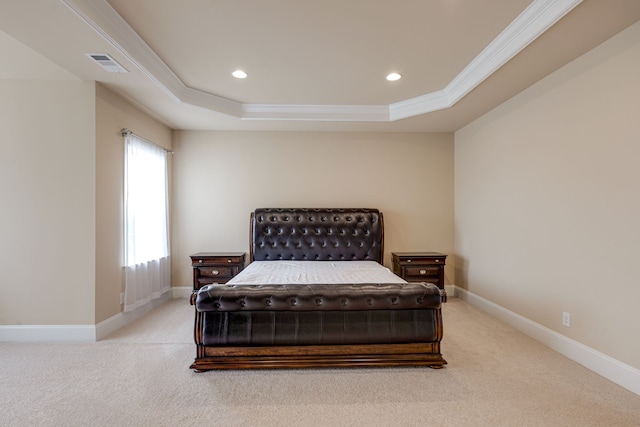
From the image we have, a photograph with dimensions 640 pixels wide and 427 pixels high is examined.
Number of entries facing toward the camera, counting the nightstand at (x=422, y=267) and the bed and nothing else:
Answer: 2

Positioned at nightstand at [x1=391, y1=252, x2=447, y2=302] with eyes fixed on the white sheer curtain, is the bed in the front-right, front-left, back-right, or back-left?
front-left

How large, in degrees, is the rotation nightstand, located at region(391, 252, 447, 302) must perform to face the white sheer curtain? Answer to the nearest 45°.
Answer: approximately 45° to its right

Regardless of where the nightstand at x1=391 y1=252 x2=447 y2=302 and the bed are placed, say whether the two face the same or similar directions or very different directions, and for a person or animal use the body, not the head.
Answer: same or similar directions

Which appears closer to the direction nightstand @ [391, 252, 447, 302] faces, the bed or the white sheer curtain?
the bed

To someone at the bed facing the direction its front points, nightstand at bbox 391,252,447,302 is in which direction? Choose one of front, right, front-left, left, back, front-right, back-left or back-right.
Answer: back-left

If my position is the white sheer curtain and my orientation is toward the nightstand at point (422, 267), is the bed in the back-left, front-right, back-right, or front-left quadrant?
front-right

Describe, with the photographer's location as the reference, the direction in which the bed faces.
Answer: facing the viewer

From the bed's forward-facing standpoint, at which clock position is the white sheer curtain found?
The white sheer curtain is roughly at 4 o'clock from the bed.

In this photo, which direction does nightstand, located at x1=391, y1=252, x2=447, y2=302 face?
toward the camera
